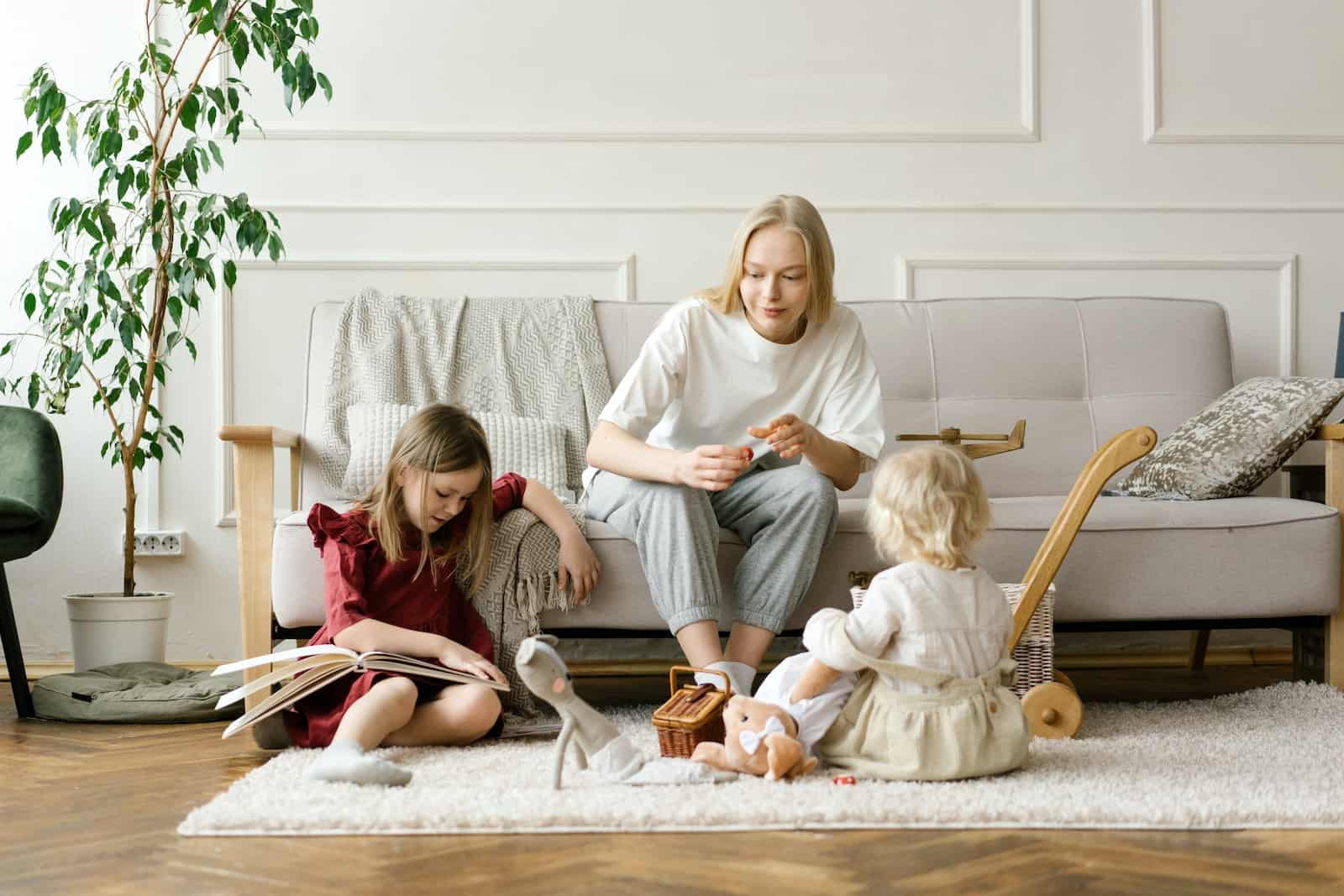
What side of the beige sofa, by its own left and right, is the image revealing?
front

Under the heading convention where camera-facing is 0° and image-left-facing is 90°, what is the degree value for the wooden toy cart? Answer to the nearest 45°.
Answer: approximately 90°

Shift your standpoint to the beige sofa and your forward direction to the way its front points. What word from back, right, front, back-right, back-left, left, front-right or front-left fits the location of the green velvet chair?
right

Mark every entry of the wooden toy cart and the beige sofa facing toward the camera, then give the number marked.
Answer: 1

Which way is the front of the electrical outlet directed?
toward the camera

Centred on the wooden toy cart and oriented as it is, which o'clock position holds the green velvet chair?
The green velvet chair is roughly at 12 o'clock from the wooden toy cart.

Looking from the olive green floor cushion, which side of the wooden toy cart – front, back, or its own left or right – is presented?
front

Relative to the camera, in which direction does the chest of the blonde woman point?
toward the camera

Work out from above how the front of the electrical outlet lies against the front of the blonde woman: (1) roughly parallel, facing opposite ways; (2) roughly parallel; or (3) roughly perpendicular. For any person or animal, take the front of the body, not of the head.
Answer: roughly parallel

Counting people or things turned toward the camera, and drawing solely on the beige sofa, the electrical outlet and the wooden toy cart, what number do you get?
2

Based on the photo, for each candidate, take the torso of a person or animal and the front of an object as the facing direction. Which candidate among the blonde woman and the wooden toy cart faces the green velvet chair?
the wooden toy cart

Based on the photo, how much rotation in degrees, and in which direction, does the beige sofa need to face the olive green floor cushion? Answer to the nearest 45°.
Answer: approximately 90° to its right

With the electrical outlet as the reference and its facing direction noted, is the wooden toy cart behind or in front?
in front
